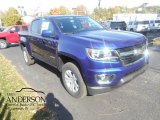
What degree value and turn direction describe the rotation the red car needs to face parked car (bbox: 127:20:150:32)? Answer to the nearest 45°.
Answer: approximately 180°

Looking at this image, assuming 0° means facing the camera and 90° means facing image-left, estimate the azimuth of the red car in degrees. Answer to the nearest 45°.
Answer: approximately 90°

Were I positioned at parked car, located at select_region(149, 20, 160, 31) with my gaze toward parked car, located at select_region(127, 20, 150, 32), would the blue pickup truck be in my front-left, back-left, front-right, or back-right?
front-left

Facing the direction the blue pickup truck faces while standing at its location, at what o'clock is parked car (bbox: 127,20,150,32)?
The parked car is roughly at 8 o'clock from the blue pickup truck.

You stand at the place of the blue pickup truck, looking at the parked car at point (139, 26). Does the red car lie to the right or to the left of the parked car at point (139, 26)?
left

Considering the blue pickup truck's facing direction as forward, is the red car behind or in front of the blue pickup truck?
behind

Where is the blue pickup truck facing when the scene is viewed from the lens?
facing the viewer and to the right of the viewer
